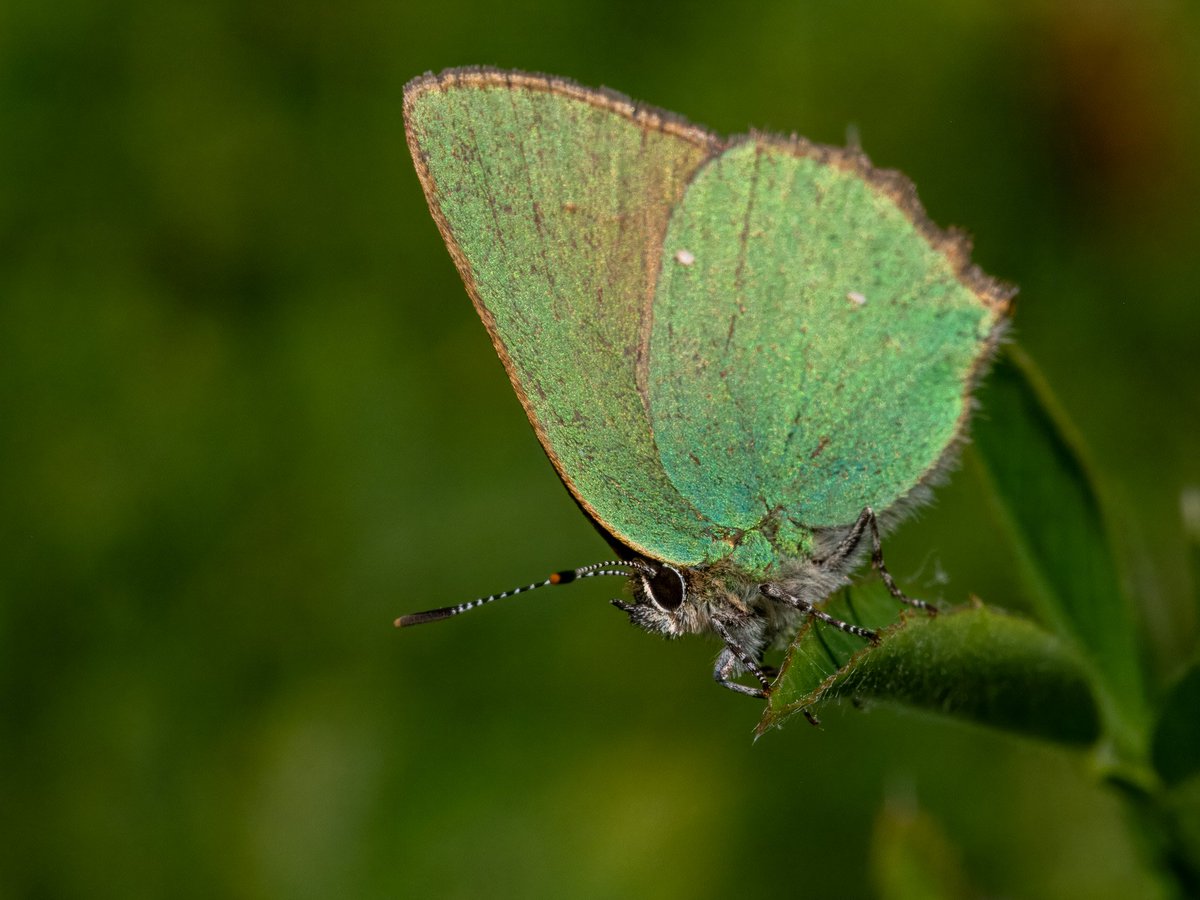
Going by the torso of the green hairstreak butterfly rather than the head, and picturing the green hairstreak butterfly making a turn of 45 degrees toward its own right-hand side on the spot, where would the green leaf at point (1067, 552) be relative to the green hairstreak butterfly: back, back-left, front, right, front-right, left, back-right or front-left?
back

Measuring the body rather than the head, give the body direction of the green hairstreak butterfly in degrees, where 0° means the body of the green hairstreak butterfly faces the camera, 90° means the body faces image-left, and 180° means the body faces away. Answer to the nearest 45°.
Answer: approximately 90°

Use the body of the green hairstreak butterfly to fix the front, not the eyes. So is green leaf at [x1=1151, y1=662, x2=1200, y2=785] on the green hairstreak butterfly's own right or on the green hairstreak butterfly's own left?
on the green hairstreak butterfly's own left
